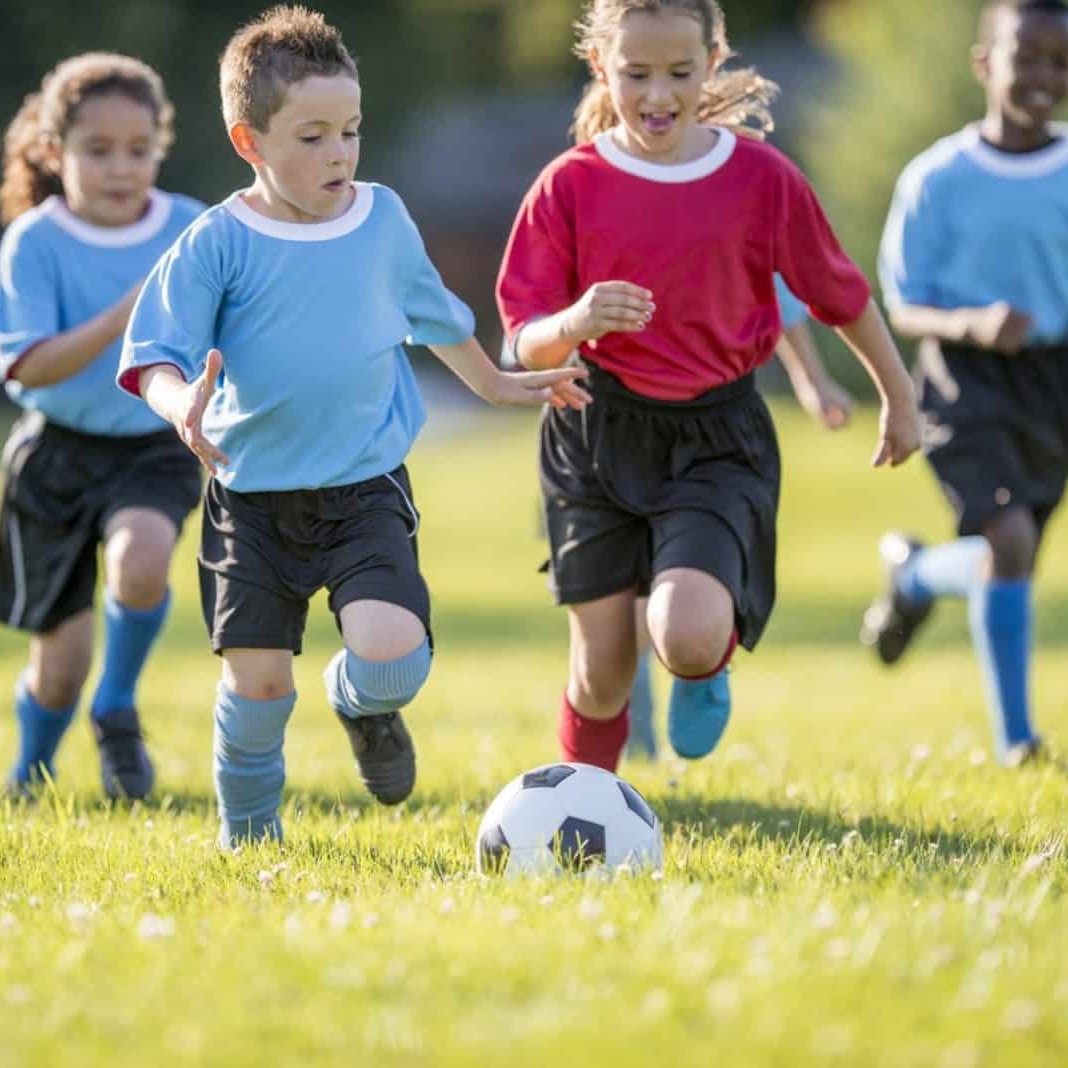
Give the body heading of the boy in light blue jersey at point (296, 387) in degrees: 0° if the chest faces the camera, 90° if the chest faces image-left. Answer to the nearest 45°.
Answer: approximately 0°

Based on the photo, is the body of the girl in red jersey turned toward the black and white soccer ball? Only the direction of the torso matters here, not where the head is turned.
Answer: yes

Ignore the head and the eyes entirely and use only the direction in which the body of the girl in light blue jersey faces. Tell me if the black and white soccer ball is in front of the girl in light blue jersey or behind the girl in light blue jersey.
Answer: in front

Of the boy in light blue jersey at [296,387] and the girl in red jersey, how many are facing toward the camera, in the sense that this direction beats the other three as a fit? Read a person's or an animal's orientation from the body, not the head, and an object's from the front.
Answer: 2

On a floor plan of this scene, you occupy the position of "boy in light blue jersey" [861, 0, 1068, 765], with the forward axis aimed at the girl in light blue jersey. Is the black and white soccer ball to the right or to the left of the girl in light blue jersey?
left

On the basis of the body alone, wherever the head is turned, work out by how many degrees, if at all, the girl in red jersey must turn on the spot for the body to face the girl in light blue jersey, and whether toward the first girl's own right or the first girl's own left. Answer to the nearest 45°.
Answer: approximately 135° to the first girl's own right

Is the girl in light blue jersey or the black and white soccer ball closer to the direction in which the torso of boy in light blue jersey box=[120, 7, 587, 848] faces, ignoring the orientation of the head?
the black and white soccer ball

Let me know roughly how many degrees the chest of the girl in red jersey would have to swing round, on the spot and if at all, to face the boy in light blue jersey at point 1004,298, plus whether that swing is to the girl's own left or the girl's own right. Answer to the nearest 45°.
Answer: approximately 135° to the girl's own left

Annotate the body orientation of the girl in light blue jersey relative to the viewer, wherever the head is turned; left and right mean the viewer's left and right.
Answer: facing the viewer and to the right of the viewer

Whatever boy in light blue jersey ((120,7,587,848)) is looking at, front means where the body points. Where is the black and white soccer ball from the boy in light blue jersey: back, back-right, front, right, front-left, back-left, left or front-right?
front-left

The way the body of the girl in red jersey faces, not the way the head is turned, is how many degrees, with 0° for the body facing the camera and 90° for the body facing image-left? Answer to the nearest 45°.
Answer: approximately 0°

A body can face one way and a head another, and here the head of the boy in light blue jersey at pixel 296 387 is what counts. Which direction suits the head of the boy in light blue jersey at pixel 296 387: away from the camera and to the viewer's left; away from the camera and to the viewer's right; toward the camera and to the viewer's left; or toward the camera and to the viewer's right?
toward the camera and to the viewer's right

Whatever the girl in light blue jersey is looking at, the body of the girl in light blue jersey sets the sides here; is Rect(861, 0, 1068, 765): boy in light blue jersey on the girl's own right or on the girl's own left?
on the girl's own left
